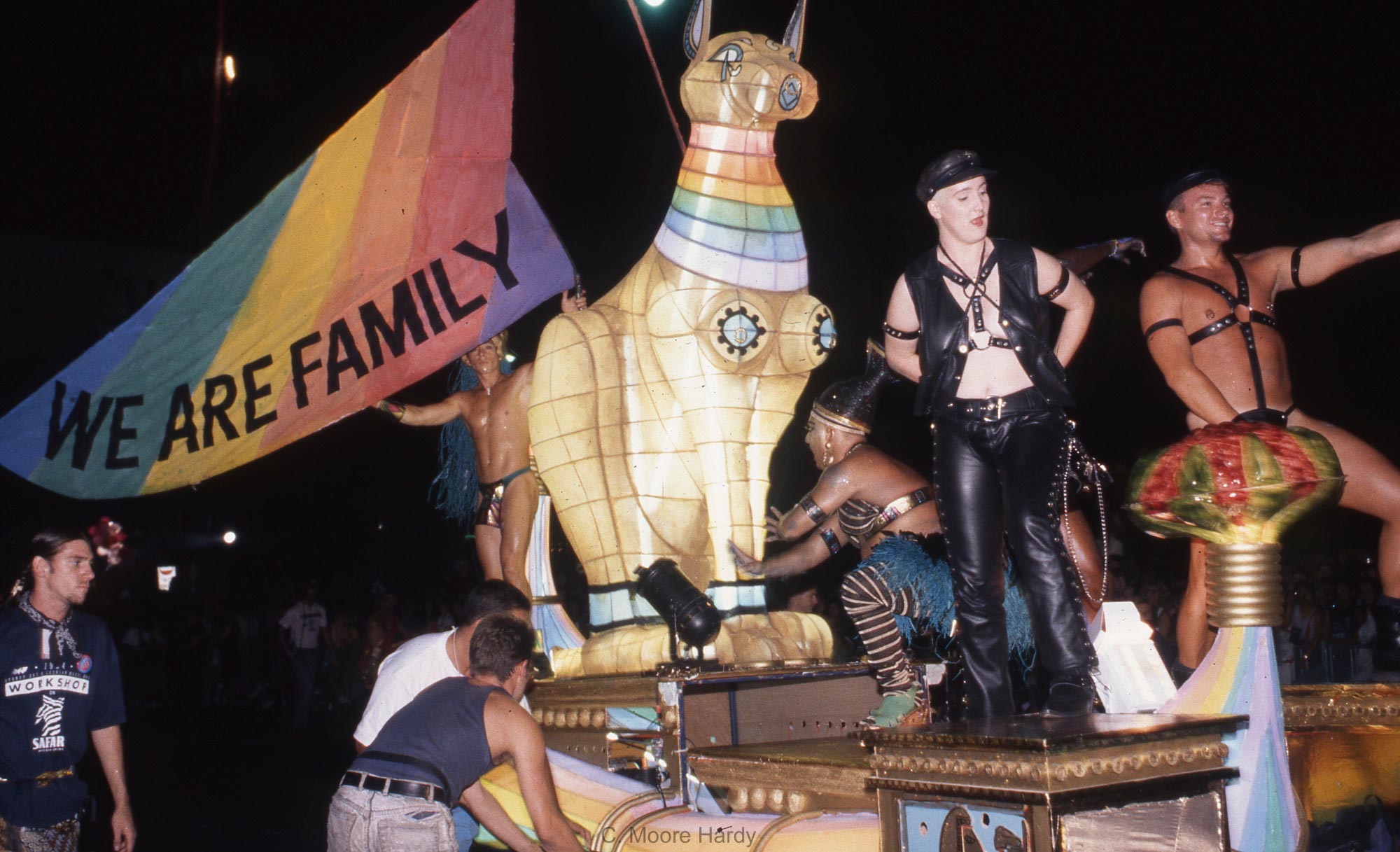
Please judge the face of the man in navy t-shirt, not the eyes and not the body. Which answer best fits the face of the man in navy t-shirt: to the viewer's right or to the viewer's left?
to the viewer's right

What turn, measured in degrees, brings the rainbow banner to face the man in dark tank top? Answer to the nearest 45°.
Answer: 0° — it already faces them

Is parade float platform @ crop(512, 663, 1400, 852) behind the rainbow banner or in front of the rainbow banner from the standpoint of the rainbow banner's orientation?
in front

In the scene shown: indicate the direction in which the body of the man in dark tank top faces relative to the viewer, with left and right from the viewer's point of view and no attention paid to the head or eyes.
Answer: facing away from the viewer and to the right of the viewer

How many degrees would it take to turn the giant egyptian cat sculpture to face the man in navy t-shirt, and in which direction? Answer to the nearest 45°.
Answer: approximately 90° to its right

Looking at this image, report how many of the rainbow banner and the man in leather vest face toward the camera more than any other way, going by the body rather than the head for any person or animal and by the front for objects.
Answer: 2

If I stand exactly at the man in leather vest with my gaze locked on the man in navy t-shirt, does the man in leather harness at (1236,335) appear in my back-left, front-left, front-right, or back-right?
back-right

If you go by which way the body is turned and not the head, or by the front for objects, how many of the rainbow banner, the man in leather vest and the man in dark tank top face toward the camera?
2
